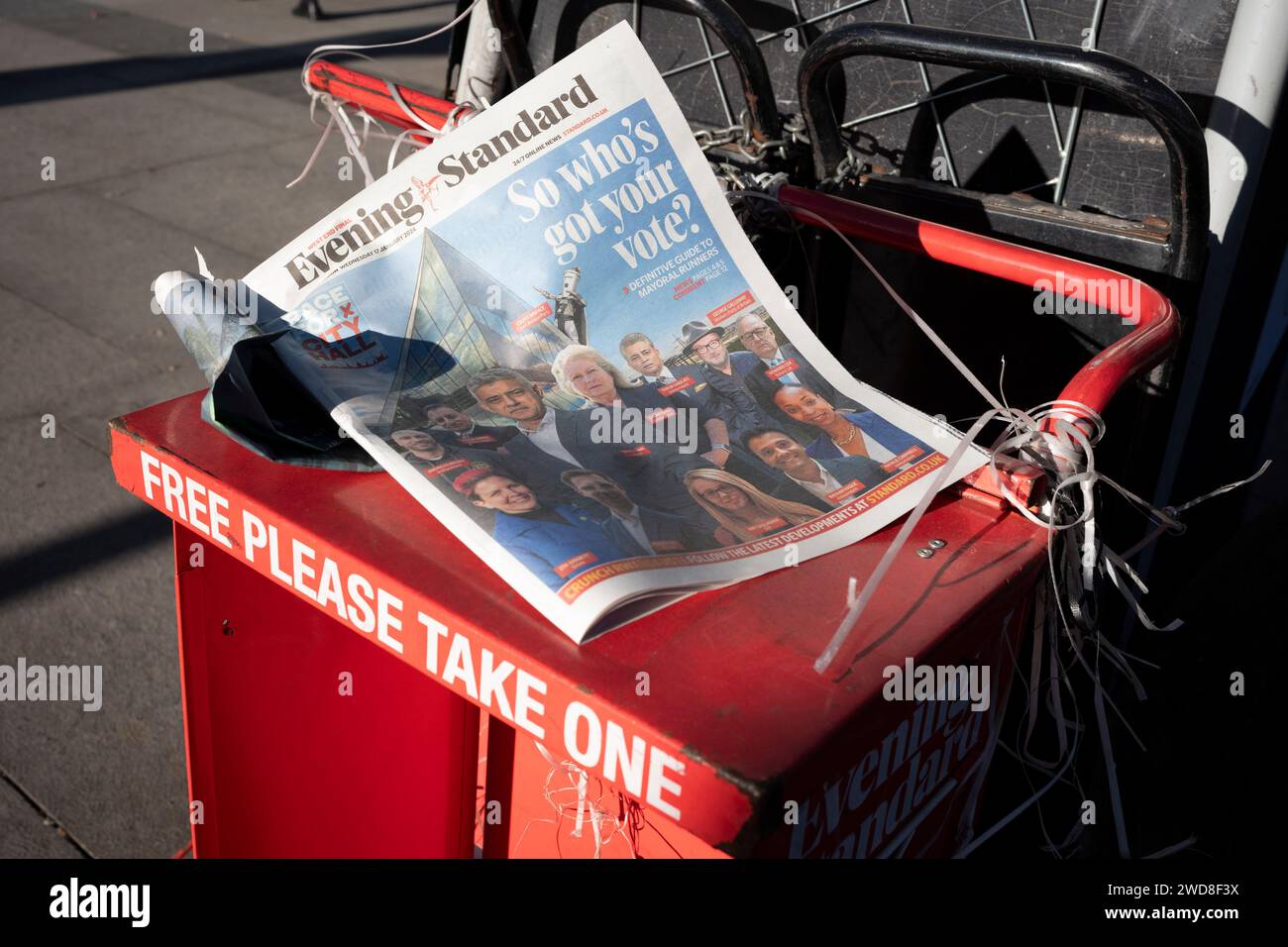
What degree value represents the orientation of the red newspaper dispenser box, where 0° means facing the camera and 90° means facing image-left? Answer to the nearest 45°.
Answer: approximately 45°
